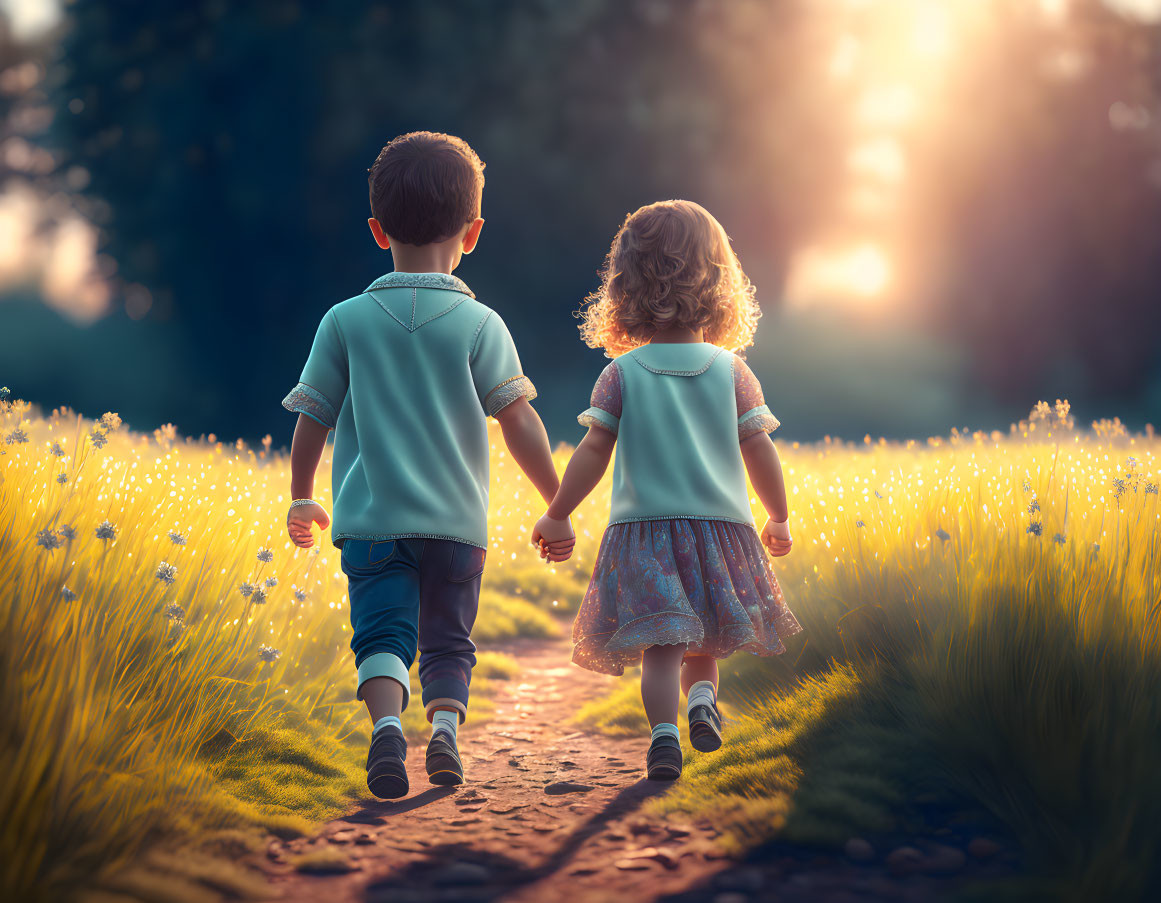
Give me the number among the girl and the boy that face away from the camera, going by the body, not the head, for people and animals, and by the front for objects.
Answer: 2

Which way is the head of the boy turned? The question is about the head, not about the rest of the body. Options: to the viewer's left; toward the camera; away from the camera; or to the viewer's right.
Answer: away from the camera

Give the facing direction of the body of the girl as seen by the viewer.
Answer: away from the camera

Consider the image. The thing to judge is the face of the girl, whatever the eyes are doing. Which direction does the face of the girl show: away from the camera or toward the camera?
away from the camera

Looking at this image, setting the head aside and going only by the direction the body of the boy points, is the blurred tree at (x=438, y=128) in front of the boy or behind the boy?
in front

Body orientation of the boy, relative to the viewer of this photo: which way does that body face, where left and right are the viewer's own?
facing away from the viewer

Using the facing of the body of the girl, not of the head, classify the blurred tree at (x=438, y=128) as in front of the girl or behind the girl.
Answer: in front
